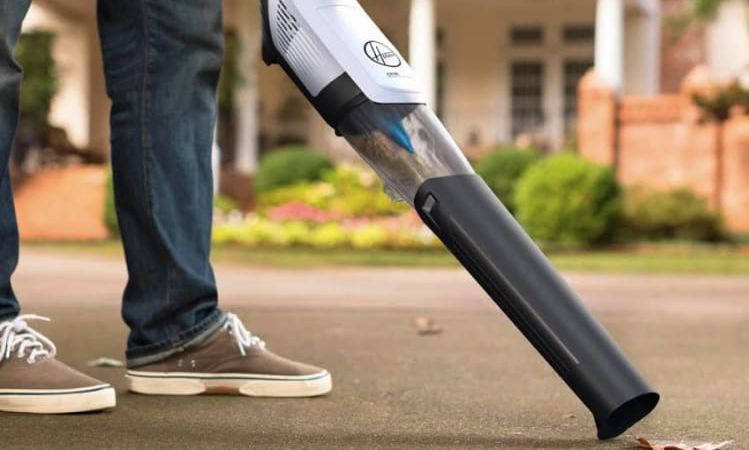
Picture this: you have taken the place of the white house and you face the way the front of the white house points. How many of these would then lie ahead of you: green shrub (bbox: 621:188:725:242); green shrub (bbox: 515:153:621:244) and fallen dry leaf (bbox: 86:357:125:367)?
3

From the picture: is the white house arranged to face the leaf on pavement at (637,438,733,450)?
yes

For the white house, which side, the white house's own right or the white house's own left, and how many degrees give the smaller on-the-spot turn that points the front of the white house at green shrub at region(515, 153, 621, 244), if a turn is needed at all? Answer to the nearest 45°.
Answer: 0° — it already faces it

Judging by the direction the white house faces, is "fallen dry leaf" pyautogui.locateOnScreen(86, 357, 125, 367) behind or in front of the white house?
in front

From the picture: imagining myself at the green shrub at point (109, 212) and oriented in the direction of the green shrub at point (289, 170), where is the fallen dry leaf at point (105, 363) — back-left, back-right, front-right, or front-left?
back-right

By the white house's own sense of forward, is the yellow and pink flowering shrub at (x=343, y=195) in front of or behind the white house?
in front

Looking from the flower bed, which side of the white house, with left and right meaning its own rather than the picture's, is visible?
front

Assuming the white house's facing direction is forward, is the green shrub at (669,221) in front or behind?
in front

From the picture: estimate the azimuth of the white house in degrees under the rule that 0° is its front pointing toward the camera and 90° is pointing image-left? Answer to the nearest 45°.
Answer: approximately 0°

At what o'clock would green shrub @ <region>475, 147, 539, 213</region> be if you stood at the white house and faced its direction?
The green shrub is roughly at 12 o'clock from the white house.
